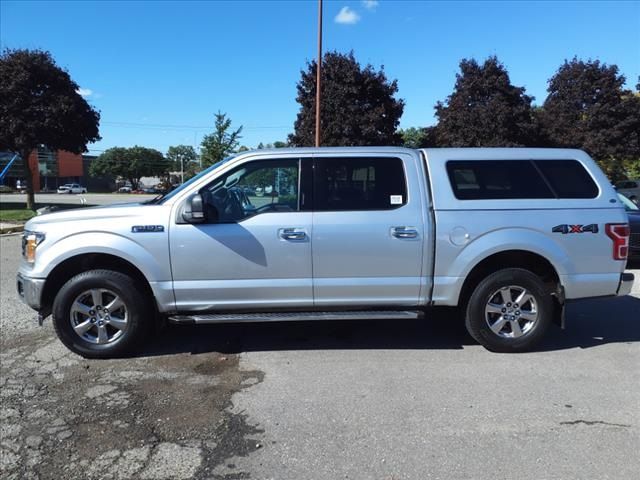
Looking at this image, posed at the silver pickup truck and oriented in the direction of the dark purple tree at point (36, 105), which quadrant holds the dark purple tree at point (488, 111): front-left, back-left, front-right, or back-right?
front-right

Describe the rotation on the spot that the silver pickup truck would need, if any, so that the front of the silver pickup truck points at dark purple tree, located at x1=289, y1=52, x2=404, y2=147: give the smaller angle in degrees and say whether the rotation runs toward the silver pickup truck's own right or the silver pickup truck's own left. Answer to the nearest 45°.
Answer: approximately 90° to the silver pickup truck's own right

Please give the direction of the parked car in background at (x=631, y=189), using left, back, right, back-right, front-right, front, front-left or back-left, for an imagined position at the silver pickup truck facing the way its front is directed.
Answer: back-right

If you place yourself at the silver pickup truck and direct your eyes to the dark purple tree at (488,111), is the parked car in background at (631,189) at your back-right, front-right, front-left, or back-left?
front-right

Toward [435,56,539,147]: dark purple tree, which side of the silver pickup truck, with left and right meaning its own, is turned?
right

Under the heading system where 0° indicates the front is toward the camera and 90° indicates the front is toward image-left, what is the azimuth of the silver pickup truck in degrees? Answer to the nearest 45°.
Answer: approximately 90°

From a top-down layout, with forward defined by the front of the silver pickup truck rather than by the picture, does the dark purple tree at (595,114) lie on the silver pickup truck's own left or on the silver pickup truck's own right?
on the silver pickup truck's own right

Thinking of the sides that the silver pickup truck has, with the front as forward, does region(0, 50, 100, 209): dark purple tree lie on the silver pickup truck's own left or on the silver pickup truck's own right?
on the silver pickup truck's own right

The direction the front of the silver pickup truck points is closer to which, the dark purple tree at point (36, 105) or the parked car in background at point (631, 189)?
the dark purple tree

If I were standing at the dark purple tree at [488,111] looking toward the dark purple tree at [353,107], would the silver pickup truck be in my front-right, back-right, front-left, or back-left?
front-left
